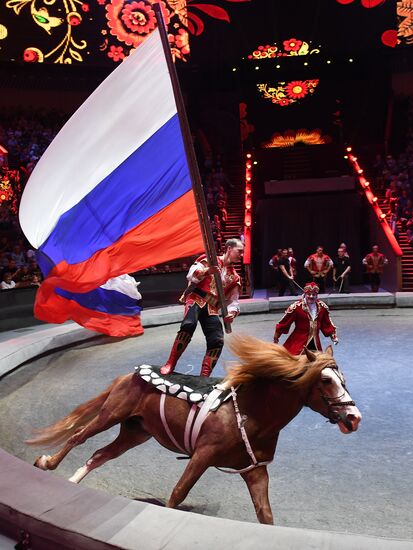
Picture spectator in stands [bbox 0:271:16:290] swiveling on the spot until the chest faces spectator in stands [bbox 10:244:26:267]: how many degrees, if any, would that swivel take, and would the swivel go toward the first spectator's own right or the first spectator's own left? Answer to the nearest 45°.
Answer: approximately 135° to the first spectator's own left

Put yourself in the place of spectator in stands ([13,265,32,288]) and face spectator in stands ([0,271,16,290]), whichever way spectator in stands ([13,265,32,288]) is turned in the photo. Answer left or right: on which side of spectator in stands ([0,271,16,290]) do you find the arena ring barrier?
left

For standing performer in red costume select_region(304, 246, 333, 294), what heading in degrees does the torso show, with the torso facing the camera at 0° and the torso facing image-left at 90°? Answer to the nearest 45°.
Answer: approximately 0°

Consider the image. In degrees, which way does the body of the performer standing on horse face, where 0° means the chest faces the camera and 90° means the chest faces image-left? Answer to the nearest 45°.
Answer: approximately 315°
